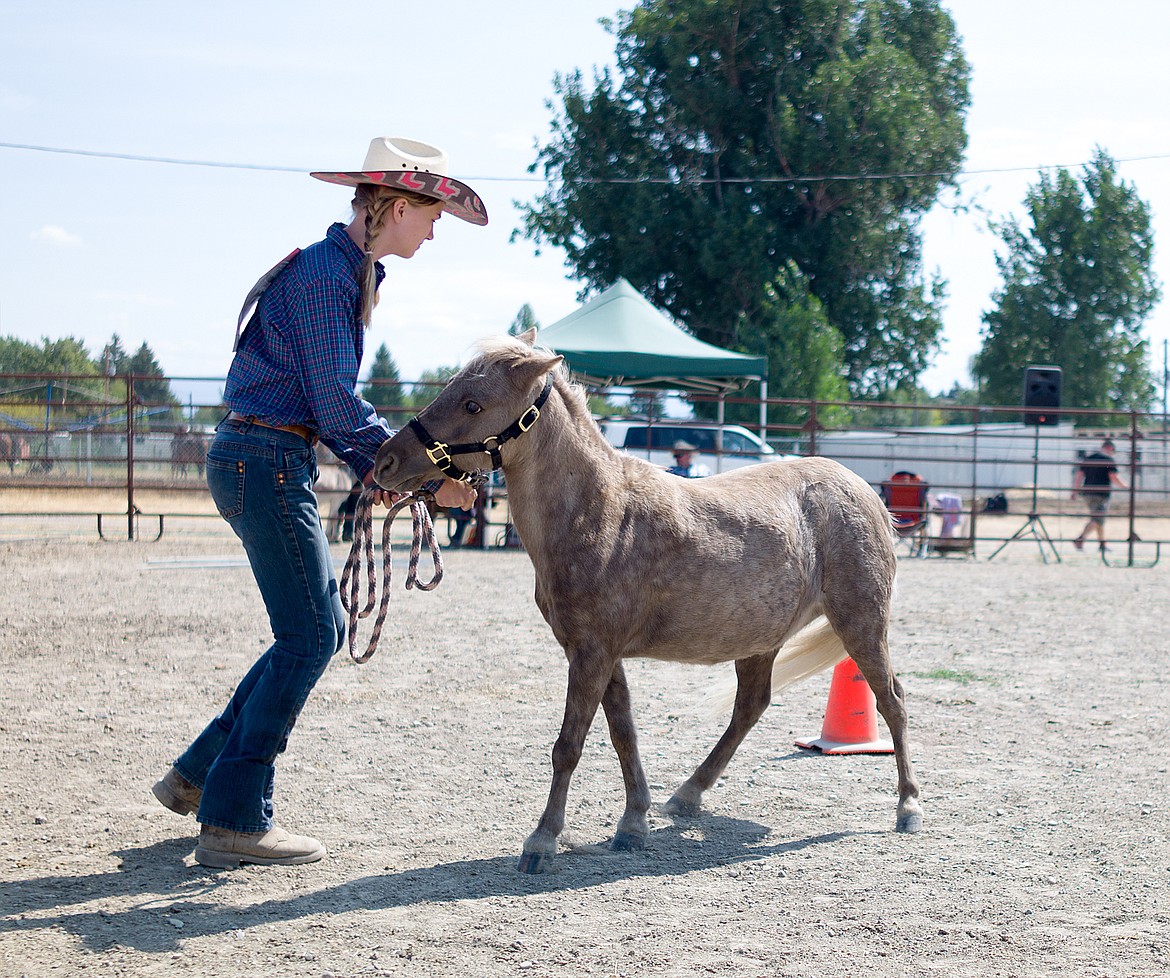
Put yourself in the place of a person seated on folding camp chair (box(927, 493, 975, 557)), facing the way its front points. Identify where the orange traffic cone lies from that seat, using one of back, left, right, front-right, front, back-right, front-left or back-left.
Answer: front

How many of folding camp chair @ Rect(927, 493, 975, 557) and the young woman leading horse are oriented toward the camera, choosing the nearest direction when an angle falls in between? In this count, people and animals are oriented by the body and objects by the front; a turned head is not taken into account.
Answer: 1

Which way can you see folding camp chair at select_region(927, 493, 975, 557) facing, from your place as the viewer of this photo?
facing the viewer

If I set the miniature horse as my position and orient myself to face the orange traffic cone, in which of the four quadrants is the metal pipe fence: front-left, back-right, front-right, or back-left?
front-left

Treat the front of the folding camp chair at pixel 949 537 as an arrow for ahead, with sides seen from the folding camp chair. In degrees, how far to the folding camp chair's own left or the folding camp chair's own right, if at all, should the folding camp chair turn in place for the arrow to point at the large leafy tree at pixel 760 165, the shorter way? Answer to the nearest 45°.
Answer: approximately 180°

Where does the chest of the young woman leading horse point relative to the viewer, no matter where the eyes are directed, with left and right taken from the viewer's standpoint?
facing to the right of the viewer

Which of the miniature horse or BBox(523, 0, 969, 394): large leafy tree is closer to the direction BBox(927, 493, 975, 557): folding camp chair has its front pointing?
the miniature horse

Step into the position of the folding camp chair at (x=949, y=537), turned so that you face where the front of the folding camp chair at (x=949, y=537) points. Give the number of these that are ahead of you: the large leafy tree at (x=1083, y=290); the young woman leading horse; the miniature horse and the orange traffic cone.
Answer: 3

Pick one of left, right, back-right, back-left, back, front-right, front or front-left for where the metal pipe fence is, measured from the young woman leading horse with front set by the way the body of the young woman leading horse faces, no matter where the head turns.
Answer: left

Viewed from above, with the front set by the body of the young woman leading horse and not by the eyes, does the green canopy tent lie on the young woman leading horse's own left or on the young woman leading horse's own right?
on the young woman leading horse's own left
